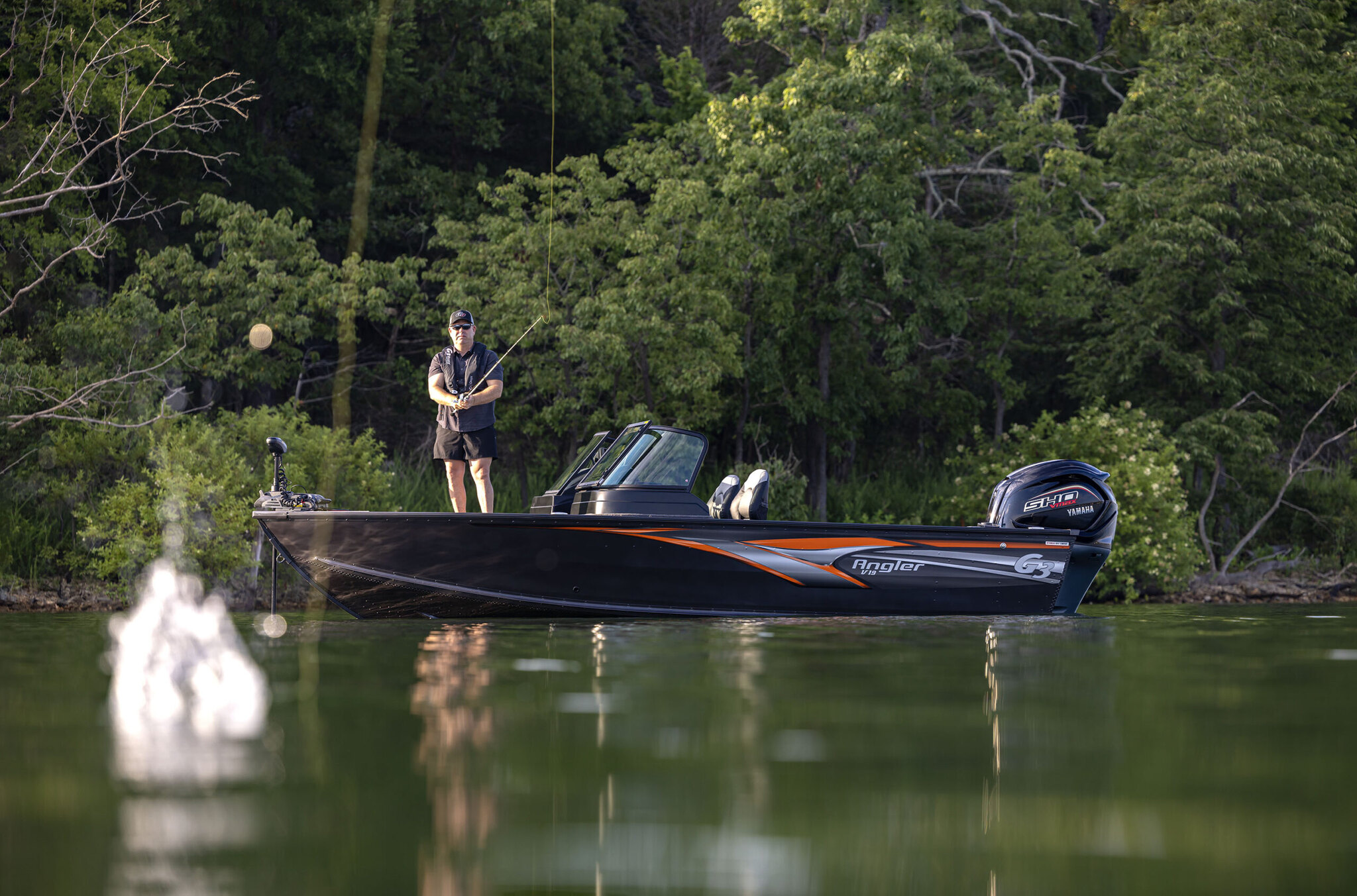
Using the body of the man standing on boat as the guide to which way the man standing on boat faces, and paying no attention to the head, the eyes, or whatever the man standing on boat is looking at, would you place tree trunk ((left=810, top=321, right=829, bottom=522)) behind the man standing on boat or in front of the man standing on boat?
behind

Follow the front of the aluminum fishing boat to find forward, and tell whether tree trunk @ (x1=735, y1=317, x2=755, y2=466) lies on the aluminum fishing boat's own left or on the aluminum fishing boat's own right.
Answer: on the aluminum fishing boat's own right

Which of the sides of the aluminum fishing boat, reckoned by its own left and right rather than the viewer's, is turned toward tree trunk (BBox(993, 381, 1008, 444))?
right

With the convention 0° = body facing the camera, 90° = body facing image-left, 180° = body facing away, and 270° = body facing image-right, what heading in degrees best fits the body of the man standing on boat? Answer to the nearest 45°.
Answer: approximately 0°

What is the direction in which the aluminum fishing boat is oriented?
to the viewer's left
